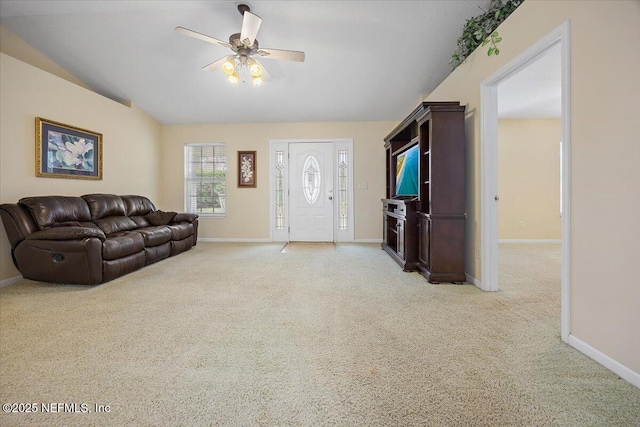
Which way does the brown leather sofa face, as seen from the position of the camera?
facing the viewer and to the right of the viewer

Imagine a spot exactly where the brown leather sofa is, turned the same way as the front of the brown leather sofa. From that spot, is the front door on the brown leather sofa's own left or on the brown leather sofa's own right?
on the brown leather sofa's own left

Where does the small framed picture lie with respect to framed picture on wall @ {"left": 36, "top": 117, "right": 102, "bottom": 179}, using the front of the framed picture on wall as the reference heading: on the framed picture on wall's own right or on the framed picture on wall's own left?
on the framed picture on wall's own left

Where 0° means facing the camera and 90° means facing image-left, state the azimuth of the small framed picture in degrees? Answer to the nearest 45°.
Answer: approximately 0°

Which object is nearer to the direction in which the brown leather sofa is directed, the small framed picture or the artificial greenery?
the artificial greenery

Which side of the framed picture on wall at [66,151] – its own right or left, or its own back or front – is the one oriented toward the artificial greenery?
front

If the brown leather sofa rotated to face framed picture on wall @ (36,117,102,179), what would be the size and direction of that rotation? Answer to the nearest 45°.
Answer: approximately 135° to its right
